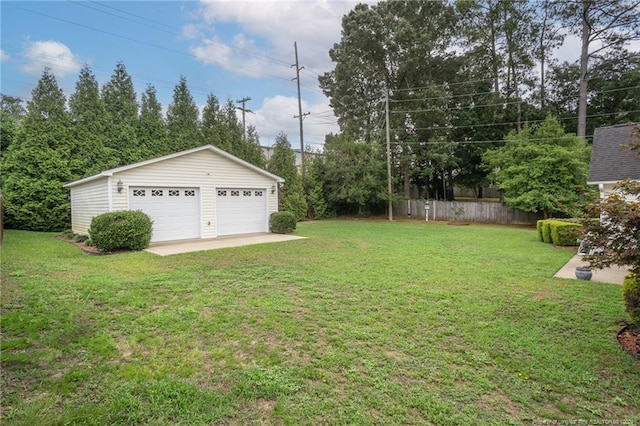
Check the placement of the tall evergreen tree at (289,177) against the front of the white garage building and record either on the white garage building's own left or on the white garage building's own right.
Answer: on the white garage building's own left

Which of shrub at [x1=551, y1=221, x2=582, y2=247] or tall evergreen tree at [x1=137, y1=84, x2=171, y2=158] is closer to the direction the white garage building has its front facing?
the shrub

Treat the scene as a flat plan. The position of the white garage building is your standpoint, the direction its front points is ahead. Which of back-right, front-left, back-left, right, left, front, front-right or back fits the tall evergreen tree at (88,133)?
back

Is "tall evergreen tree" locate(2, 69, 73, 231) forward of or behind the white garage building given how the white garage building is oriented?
behind

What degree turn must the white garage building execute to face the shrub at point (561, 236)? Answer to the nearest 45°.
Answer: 0° — it already faces it

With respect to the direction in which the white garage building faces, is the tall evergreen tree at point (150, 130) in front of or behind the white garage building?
behind

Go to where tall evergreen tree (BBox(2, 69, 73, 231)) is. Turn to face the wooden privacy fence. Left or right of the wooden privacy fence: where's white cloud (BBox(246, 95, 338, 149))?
left

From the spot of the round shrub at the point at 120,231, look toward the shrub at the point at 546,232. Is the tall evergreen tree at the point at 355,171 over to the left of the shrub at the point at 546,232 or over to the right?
left

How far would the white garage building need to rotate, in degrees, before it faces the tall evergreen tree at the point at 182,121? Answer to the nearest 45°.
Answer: approximately 135° to its left

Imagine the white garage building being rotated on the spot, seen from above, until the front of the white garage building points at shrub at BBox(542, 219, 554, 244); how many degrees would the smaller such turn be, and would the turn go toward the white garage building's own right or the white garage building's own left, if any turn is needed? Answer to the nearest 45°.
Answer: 0° — it already faces it

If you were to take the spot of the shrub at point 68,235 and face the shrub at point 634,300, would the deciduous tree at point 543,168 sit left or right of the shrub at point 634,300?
left

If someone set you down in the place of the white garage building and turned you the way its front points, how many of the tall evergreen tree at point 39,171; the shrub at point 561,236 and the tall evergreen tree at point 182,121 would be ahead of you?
1

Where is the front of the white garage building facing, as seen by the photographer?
facing the viewer and to the right of the viewer

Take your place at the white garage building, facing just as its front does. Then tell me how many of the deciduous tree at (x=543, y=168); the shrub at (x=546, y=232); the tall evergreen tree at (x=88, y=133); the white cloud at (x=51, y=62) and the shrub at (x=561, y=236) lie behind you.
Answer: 2

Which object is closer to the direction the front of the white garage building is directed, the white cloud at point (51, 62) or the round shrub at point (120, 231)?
the round shrub

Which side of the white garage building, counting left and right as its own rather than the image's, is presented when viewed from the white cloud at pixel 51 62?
back
